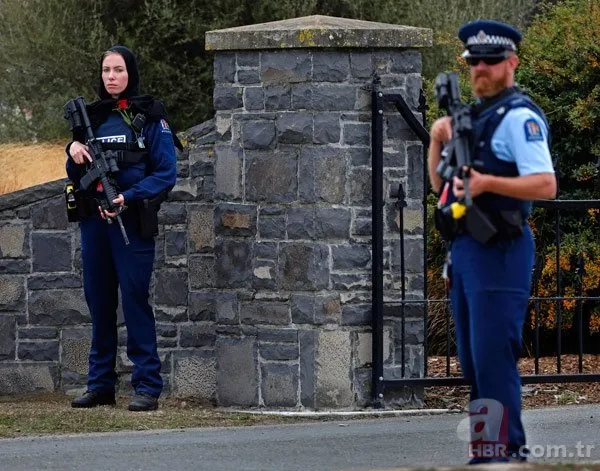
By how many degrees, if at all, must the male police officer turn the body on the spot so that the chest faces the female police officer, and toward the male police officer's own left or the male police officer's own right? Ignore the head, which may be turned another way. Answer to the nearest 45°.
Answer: approximately 90° to the male police officer's own right

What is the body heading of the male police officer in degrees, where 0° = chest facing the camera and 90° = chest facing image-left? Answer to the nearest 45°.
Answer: approximately 45°

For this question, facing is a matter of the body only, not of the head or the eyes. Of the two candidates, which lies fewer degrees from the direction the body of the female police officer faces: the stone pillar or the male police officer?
the male police officer

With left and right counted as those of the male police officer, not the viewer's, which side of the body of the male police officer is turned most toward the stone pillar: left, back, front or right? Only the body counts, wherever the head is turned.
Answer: right

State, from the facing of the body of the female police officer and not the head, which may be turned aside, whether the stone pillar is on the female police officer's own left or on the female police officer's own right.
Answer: on the female police officer's own left

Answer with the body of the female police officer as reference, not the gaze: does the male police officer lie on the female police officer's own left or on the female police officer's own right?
on the female police officer's own left

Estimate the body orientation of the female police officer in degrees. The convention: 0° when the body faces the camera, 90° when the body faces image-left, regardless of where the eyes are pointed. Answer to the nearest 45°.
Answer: approximately 45°
